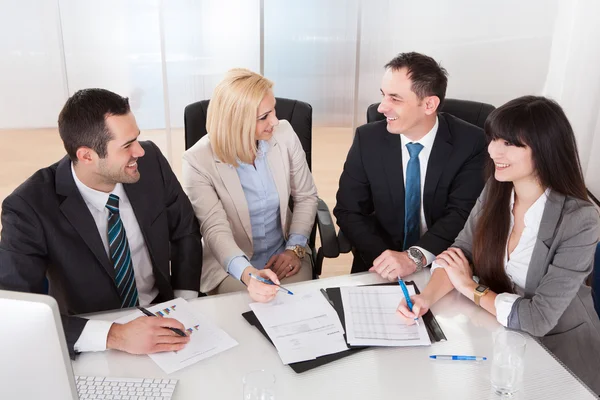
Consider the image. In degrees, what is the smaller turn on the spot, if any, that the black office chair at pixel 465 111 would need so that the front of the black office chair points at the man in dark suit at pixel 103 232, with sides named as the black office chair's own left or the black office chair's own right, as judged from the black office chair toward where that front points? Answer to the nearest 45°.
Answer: approximately 45° to the black office chair's own right

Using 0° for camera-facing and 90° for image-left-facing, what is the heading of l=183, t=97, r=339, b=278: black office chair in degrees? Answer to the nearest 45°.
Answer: approximately 0°

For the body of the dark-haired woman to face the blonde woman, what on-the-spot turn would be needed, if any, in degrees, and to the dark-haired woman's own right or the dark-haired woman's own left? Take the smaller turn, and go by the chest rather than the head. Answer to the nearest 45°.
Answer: approximately 45° to the dark-haired woman's own right

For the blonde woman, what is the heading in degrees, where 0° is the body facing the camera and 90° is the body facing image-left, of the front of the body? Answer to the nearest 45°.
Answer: approximately 315°
